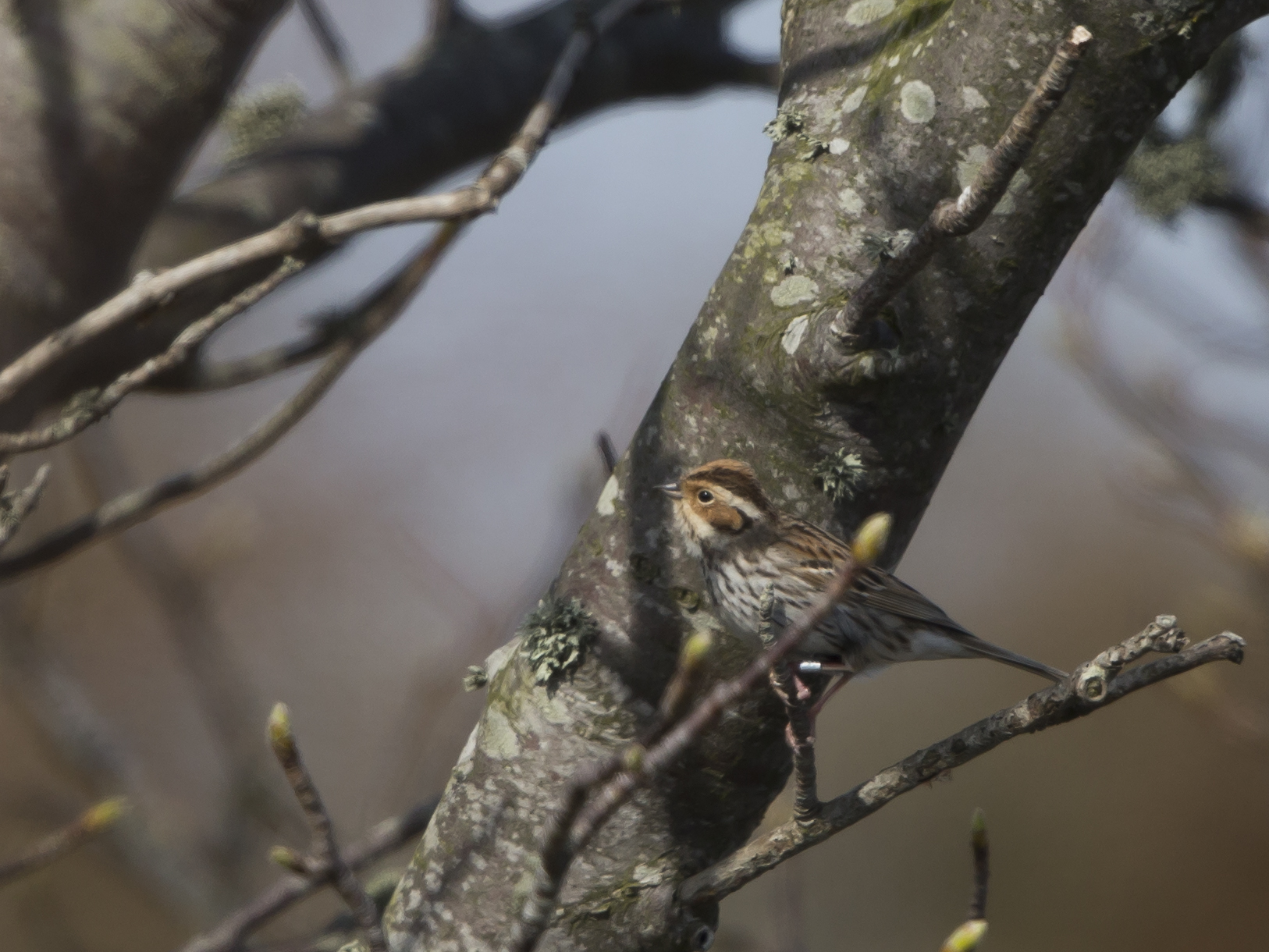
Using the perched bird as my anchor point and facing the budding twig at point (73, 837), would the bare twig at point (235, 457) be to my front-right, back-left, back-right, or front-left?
front-right

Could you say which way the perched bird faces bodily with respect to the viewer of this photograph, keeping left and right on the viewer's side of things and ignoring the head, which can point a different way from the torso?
facing to the left of the viewer

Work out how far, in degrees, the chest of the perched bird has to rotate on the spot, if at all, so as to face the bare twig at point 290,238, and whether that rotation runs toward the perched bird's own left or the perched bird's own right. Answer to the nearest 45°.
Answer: approximately 45° to the perched bird's own left

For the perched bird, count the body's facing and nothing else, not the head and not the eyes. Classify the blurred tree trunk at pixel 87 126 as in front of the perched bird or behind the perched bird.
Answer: in front
